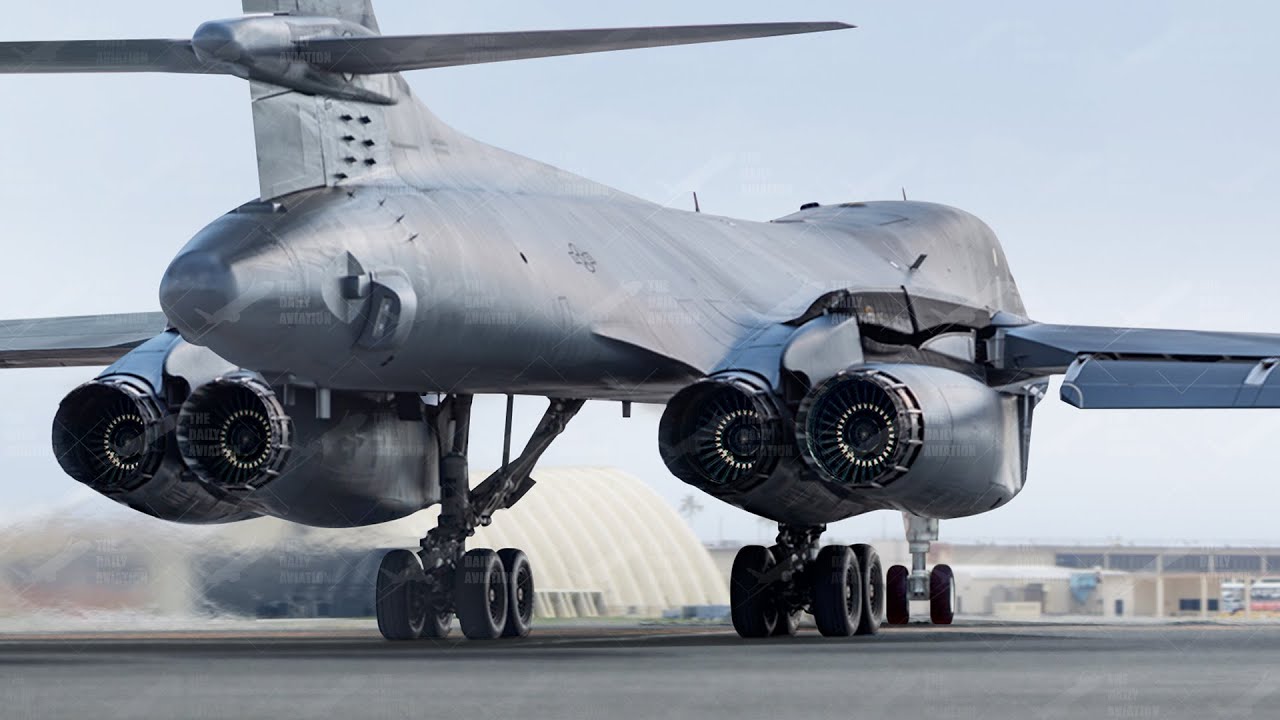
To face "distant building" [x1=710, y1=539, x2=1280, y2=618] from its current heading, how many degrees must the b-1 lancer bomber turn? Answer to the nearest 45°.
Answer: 0° — it already faces it

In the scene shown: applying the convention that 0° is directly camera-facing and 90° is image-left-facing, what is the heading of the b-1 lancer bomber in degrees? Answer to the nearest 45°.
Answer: approximately 225°
